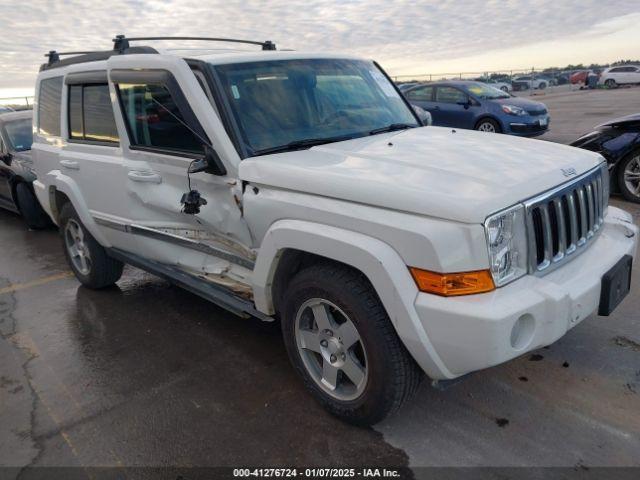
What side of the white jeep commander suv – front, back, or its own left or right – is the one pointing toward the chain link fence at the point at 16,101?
back

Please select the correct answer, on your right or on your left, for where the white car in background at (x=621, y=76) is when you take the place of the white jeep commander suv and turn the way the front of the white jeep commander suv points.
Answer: on your left

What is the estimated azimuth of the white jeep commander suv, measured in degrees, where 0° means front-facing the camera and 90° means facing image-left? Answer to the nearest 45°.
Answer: approximately 315°
